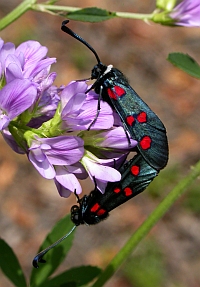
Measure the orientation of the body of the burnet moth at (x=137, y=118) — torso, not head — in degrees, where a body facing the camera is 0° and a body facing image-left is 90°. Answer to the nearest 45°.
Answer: approximately 90°

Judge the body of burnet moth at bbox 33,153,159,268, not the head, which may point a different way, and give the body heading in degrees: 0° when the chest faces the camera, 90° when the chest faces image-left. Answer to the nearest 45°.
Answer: approximately 90°

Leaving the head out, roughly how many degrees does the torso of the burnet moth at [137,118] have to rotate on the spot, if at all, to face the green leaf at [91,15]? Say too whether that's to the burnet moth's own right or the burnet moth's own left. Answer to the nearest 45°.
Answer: approximately 45° to the burnet moth's own right
